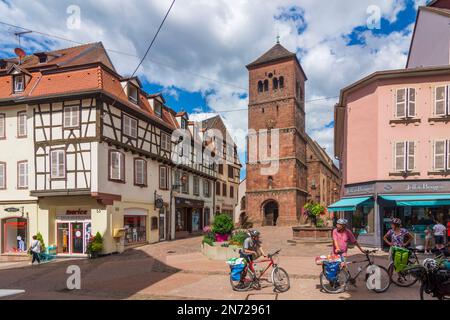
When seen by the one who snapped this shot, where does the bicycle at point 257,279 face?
facing to the right of the viewer

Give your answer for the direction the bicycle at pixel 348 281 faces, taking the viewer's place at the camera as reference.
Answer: facing to the right of the viewer

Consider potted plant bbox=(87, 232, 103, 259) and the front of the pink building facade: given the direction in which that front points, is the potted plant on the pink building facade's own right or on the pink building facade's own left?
on the pink building facade's own right

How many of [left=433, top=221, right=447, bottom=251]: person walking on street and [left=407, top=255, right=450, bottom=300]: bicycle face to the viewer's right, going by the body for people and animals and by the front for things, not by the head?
0
